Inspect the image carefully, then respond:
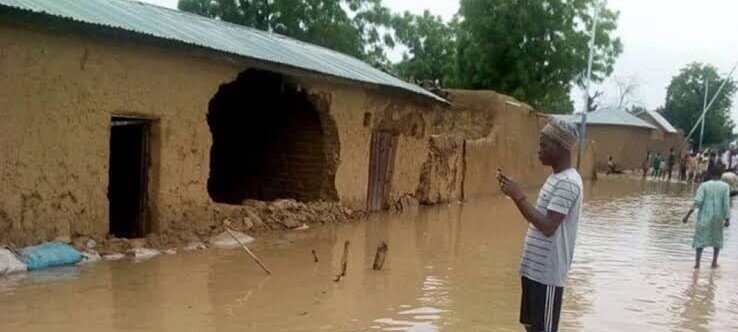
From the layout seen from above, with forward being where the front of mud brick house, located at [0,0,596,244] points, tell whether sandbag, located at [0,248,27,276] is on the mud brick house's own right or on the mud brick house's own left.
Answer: on the mud brick house's own right

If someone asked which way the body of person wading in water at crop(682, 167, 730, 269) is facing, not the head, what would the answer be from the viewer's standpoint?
away from the camera

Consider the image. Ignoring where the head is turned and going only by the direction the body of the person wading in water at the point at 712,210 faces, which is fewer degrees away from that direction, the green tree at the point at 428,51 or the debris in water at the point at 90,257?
the green tree

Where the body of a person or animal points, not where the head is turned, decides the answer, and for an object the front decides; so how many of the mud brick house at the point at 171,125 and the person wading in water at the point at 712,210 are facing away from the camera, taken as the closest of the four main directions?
1

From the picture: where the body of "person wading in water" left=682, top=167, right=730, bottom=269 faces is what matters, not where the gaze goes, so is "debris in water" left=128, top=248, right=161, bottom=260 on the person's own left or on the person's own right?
on the person's own left

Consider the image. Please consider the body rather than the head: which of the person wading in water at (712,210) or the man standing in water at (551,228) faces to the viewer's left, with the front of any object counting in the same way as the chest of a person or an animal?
the man standing in water

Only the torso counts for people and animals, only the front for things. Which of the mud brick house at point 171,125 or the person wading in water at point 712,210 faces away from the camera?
the person wading in water

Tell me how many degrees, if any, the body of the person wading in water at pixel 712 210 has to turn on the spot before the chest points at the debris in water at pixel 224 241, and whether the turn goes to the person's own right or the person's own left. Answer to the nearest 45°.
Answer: approximately 135° to the person's own left

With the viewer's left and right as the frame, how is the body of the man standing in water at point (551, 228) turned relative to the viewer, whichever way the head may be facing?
facing to the left of the viewer
